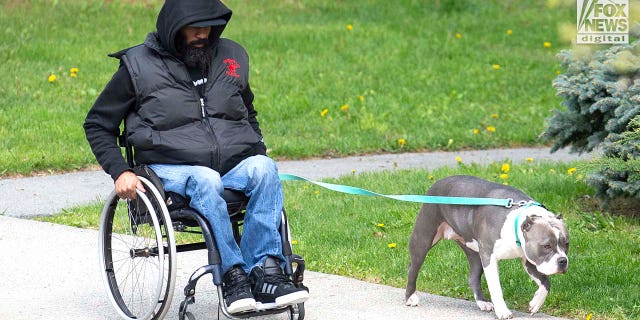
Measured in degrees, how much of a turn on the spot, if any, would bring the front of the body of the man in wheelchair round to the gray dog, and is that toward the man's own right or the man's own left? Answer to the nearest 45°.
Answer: approximately 45° to the man's own left

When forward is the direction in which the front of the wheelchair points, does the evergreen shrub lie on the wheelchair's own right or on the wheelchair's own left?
on the wheelchair's own left

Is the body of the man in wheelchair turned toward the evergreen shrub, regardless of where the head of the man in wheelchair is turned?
no

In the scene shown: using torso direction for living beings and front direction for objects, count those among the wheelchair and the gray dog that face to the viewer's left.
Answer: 0

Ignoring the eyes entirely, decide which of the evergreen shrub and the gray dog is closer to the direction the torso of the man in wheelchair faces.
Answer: the gray dog

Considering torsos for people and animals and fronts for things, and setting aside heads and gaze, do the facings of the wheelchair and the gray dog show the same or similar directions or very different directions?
same or similar directions

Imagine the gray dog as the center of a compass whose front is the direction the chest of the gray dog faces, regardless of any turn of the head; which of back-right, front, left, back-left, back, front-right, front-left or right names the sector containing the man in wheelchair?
back-right

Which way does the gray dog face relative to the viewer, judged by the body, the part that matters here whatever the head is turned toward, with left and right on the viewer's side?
facing the viewer and to the right of the viewer

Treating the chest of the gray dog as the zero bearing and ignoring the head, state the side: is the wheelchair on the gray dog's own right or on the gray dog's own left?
on the gray dog's own right

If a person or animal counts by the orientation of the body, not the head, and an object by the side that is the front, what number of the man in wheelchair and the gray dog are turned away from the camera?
0

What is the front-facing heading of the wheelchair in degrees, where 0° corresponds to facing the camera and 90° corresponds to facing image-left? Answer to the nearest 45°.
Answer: approximately 315°

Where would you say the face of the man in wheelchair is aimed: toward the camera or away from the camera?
toward the camera

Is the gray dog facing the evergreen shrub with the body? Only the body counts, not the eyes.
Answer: no
